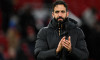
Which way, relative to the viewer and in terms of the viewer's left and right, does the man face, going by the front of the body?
facing the viewer
